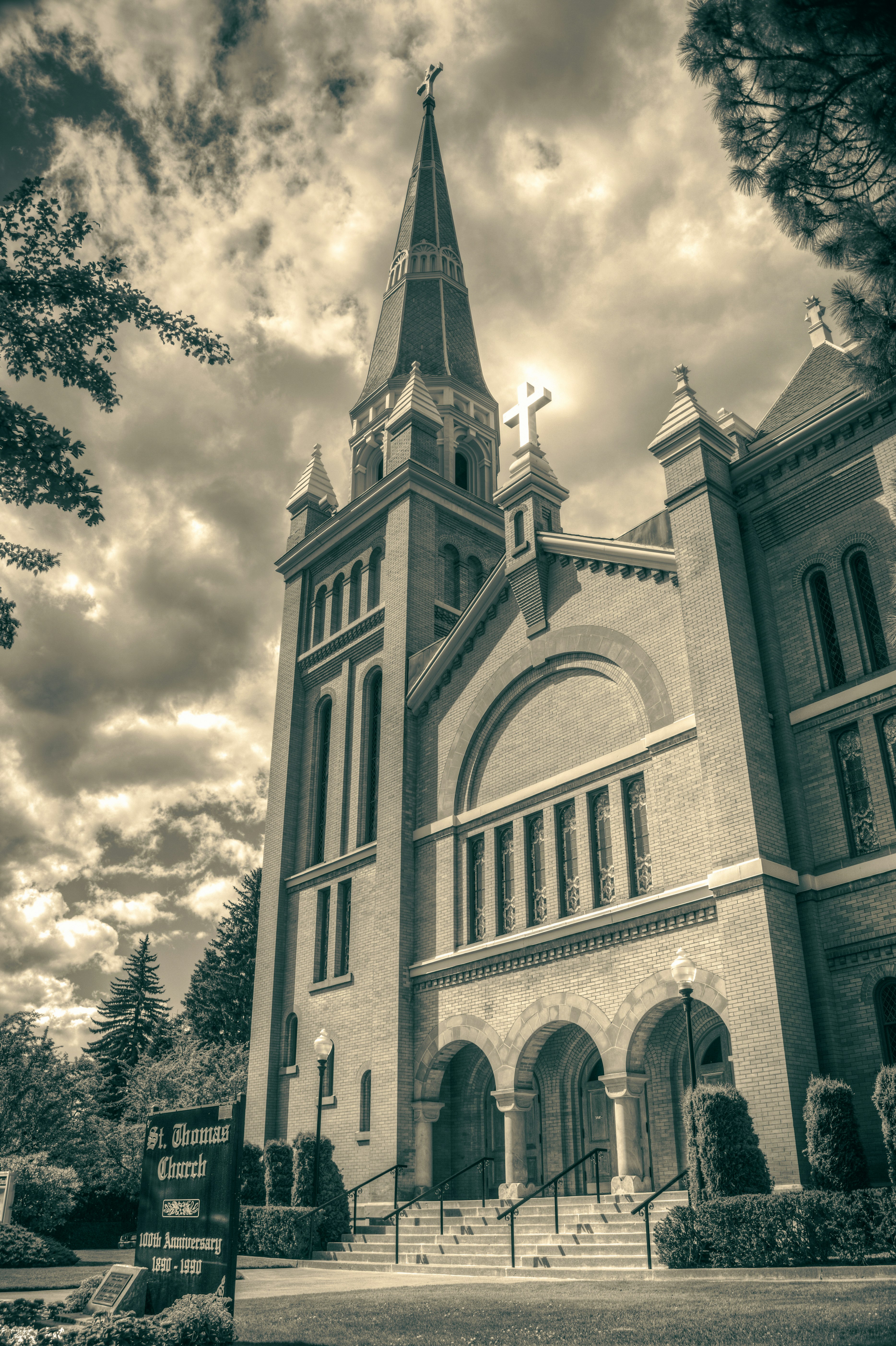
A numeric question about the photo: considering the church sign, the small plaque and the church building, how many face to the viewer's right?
0

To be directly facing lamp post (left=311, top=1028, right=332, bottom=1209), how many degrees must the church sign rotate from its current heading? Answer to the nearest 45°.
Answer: approximately 135° to its right

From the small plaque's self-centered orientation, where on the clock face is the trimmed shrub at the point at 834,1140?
The trimmed shrub is roughly at 7 o'clock from the small plaque.

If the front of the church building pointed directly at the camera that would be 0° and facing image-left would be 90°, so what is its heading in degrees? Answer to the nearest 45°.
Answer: approximately 45°
